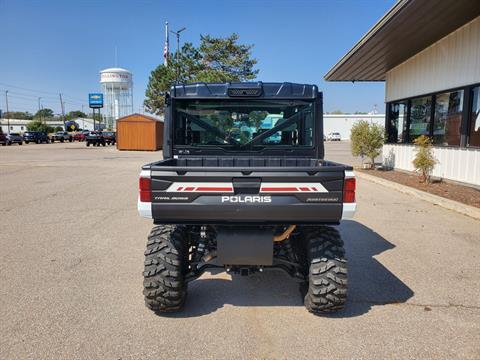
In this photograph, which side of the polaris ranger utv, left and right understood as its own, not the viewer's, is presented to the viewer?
back

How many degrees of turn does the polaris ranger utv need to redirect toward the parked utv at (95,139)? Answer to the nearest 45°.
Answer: approximately 45° to its left

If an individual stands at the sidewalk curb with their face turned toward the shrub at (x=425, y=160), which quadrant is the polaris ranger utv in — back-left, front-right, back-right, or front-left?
back-left

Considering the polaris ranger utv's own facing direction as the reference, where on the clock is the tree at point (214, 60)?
The tree is roughly at 12 o'clock from the polaris ranger utv.

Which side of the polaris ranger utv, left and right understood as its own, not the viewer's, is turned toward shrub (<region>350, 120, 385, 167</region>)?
front

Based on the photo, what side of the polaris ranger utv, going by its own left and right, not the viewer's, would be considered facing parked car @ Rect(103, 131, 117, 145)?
front

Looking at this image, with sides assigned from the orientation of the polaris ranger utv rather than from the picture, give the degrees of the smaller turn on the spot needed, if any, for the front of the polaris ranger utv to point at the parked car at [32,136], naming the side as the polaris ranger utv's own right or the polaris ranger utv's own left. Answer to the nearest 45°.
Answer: approximately 45° to the polaris ranger utv's own left

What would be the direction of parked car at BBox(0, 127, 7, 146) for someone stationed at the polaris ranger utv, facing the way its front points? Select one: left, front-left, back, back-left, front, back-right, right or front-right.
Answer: front-left

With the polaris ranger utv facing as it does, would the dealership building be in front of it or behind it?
in front

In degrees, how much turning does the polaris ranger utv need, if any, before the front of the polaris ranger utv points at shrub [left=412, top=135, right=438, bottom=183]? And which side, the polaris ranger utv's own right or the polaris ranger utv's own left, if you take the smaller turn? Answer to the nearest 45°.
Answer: approximately 45° to the polaris ranger utv's own right

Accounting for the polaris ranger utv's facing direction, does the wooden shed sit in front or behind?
in front
